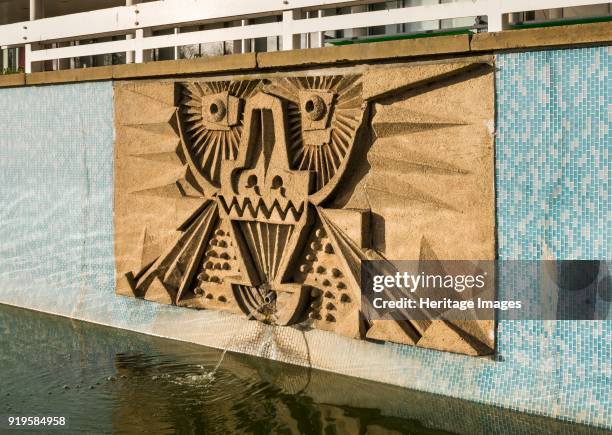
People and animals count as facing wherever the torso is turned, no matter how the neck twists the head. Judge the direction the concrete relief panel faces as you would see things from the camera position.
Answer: facing the viewer and to the left of the viewer
